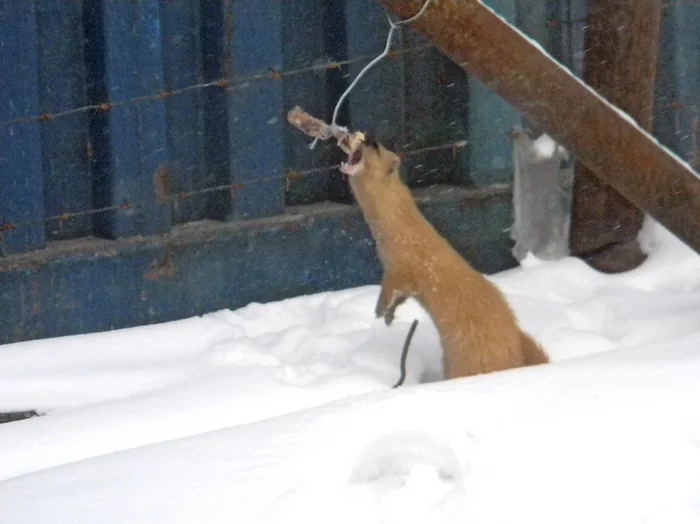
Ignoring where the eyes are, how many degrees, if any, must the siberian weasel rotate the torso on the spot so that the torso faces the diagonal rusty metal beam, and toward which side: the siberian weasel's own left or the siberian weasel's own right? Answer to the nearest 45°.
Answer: approximately 135° to the siberian weasel's own right

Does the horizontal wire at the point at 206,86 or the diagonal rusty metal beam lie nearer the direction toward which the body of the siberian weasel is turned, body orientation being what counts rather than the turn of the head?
the horizontal wire

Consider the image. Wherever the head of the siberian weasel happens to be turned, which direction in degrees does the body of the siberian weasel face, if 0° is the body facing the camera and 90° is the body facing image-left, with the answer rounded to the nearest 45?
approximately 90°
